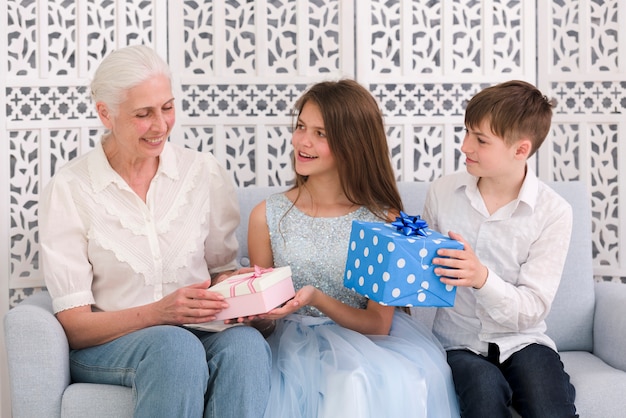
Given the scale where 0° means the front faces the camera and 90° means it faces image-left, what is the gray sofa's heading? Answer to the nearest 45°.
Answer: approximately 0°

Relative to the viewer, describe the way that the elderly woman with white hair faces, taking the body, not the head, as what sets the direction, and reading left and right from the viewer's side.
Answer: facing the viewer and to the right of the viewer

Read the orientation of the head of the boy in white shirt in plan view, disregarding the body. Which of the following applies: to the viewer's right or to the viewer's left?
to the viewer's left
